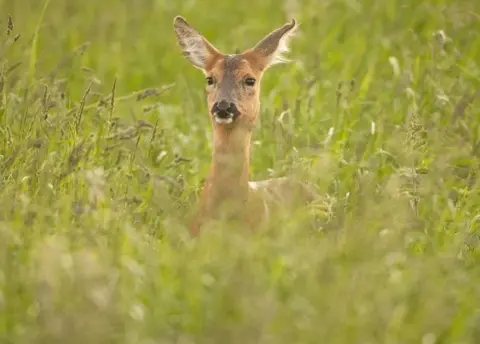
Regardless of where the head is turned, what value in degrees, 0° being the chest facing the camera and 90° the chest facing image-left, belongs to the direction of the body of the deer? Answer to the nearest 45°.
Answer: approximately 45°
